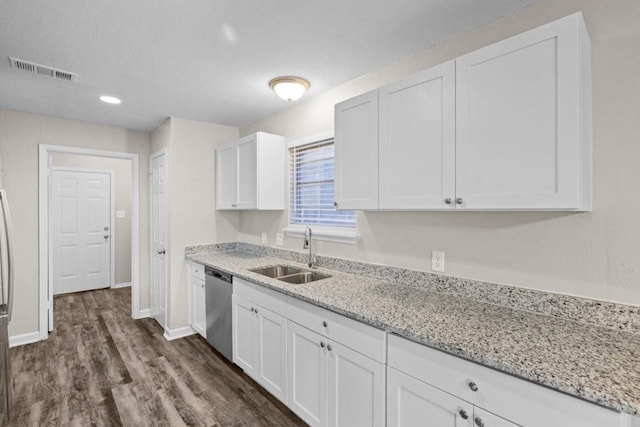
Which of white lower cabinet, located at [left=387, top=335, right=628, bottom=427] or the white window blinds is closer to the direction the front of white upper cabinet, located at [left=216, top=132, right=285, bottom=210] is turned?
the white lower cabinet

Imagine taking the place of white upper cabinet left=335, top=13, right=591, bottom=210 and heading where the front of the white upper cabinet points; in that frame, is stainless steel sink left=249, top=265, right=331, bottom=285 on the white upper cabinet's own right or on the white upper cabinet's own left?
on the white upper cabinet's own right

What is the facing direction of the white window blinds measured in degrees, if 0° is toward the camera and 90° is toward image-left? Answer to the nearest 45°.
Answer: approximately 45°

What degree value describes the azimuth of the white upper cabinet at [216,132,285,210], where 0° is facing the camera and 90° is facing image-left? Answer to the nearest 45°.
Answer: approximately 45°

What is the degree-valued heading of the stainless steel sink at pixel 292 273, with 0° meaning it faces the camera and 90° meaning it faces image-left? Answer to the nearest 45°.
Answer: approximately 45°

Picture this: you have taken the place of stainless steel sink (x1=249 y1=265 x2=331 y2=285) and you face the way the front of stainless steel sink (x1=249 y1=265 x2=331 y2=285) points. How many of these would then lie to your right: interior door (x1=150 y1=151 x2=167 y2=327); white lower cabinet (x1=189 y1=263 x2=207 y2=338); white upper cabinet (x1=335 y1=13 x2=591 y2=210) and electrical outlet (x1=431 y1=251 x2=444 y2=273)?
2

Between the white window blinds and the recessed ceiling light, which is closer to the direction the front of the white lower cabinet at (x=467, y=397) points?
the recessed ceiling light

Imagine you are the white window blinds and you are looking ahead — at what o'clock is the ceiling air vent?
The ceiling air vent is roughly at 1 o'clock from the white window blinds.

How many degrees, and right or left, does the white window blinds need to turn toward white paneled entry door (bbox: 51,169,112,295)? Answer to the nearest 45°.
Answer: approximately 90° to its right

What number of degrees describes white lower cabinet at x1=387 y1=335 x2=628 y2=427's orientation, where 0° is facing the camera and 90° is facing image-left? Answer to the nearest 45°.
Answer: approximately 45°

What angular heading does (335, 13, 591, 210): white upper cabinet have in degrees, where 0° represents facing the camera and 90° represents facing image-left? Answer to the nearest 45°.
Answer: approximately 45°
